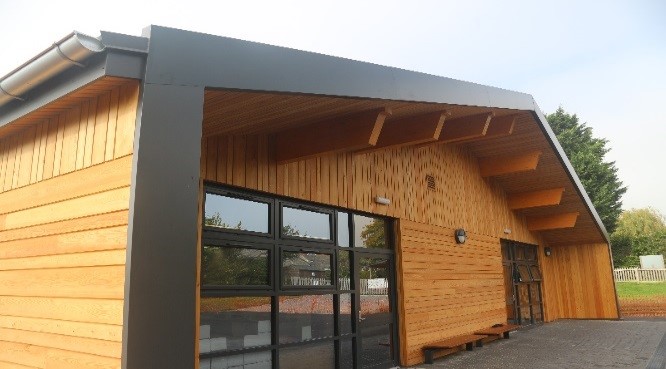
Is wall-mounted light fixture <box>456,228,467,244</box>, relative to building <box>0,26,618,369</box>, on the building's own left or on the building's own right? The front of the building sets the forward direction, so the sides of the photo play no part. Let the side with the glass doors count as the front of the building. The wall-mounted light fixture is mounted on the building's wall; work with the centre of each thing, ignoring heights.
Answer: on the building's own left

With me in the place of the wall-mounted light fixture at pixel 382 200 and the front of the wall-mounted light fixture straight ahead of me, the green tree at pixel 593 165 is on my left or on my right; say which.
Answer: on my left

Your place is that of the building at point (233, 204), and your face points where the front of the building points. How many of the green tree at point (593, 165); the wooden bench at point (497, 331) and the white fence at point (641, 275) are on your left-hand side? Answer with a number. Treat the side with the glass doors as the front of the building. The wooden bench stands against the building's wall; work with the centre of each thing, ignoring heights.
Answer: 3

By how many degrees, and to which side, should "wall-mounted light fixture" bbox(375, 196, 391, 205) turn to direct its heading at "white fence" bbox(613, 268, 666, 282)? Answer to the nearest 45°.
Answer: approximately 90° to its left

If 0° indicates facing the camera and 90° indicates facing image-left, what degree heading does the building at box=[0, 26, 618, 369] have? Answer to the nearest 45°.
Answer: approximately 315°

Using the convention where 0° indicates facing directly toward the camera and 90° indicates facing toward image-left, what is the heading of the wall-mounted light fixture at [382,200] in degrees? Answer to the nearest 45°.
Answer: approximately 315°

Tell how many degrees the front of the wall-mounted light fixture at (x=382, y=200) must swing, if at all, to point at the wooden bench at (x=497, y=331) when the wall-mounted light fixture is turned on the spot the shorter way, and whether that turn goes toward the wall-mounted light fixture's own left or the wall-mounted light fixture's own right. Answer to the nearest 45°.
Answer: approximately 90° to the wall-mounted light fixture's own left

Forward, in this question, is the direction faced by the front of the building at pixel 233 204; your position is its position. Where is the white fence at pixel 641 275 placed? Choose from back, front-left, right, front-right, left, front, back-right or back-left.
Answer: left

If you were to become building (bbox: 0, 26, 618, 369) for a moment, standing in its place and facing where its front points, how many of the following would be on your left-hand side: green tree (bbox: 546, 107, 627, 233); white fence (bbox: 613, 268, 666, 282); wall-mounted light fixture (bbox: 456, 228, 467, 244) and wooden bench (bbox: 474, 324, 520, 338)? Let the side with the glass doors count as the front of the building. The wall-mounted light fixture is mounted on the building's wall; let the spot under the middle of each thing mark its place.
4

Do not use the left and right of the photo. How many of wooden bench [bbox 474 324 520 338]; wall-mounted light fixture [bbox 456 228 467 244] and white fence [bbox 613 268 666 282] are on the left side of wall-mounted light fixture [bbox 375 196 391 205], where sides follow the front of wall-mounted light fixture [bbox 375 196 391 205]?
3
